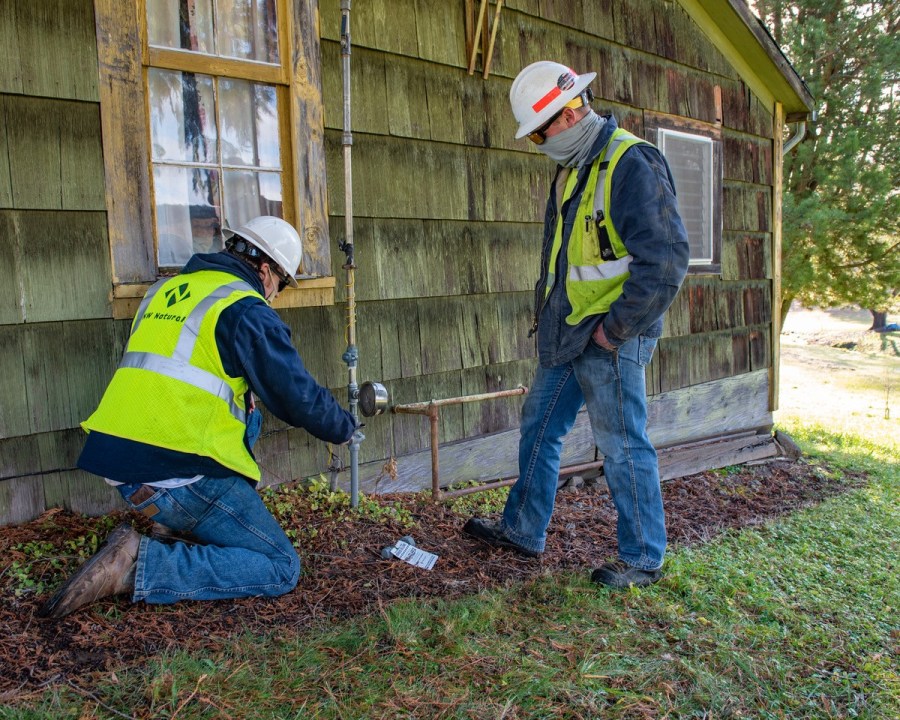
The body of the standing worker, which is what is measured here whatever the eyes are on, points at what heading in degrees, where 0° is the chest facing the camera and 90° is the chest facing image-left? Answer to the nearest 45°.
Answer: approximately 45°

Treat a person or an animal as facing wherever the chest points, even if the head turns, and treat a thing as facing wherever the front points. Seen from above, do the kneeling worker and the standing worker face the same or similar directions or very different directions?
very different directions

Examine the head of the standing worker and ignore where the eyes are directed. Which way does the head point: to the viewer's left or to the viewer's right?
to the viewer's left

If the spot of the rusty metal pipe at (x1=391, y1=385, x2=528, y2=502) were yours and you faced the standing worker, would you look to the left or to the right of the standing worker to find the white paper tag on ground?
right

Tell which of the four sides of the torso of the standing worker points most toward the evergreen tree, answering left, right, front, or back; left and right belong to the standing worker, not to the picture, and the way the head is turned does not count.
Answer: back

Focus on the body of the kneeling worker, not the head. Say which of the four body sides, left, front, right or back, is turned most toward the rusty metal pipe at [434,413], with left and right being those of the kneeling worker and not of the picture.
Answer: front

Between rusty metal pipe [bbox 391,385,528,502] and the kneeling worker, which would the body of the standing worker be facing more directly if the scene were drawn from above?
the kneeling worker

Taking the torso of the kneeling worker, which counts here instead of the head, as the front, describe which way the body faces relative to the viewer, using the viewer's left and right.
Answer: facing away from the viewer and to the right of the viewer

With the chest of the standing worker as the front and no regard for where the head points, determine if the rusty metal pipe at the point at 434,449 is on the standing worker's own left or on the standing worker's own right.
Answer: on the standing worker's own right

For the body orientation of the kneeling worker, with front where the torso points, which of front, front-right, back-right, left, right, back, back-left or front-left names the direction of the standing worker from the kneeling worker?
front-right
